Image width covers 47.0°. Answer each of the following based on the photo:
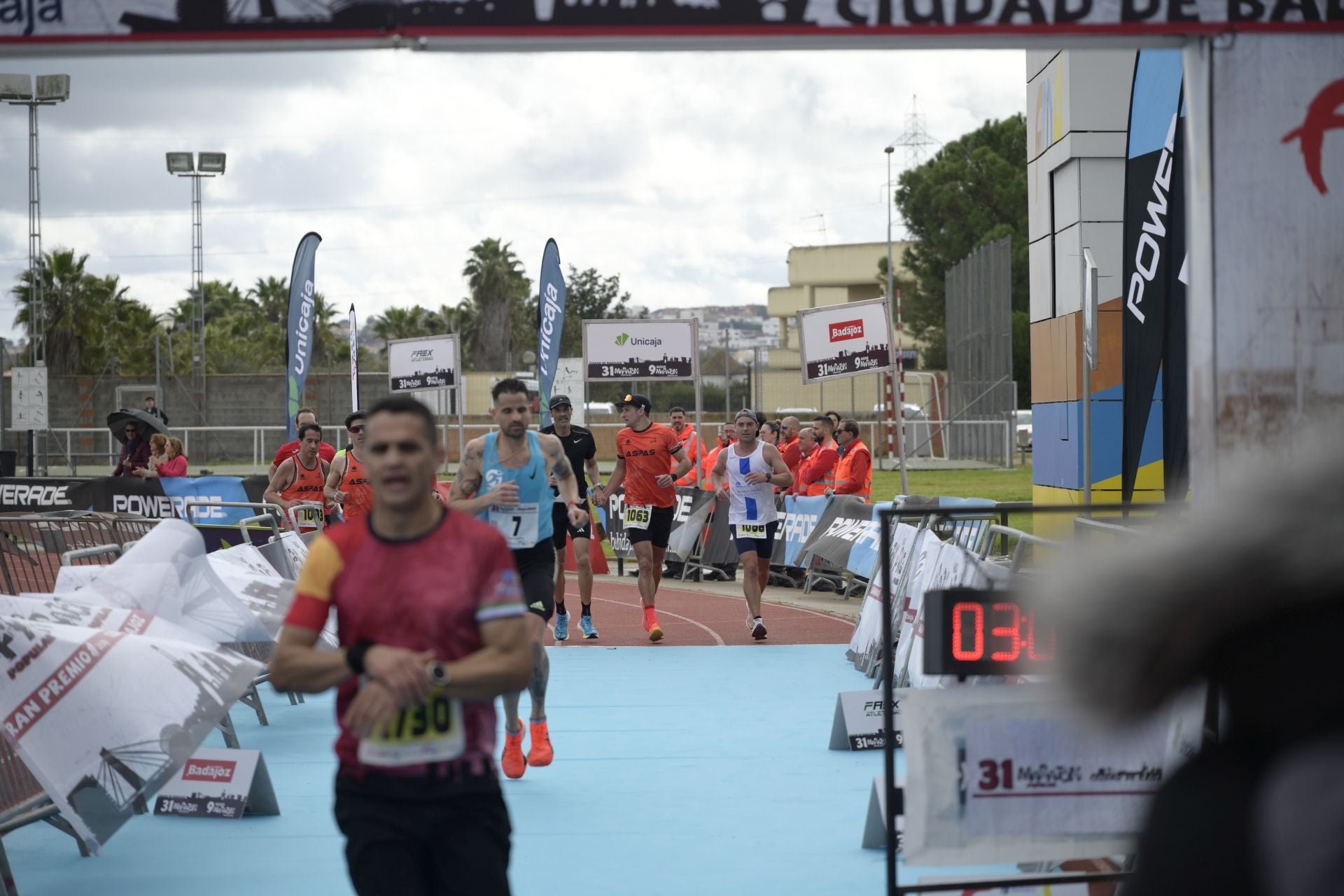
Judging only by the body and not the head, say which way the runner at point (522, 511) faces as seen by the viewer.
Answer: toward the camera

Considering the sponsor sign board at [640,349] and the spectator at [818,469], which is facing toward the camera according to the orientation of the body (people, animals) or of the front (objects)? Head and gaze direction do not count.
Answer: the sponsor sign board

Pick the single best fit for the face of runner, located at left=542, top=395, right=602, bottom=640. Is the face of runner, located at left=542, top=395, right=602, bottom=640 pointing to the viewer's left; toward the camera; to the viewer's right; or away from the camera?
toward the camera

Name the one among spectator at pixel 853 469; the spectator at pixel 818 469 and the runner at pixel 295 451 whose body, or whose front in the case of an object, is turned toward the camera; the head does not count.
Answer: the runner

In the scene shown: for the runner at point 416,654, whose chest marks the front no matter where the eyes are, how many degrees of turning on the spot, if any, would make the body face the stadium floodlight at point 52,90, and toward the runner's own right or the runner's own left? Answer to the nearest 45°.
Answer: approximately 180°

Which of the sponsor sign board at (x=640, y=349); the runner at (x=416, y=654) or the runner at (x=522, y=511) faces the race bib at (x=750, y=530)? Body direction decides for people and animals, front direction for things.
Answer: the sponsor sign board

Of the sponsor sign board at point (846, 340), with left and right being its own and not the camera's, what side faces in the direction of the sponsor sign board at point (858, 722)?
front

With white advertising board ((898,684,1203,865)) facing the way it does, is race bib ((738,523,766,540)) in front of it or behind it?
behind

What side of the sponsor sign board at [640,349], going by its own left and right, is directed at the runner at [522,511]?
front

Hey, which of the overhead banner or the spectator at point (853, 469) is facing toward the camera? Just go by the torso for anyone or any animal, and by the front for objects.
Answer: the overhead banner

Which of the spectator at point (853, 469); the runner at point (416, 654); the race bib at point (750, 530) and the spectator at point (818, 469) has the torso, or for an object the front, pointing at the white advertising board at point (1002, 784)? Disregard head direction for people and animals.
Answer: the race bib

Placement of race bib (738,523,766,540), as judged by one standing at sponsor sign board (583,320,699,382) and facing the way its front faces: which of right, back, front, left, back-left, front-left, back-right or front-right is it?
front

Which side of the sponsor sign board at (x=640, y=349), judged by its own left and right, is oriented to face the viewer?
front

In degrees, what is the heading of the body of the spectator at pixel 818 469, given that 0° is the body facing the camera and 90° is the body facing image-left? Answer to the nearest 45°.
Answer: approximately 90°

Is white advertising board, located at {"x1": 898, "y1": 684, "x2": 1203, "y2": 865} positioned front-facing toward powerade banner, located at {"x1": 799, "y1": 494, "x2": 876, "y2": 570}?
no

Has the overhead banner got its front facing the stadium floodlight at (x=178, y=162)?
no

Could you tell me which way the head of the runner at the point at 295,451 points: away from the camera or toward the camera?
toward the camera

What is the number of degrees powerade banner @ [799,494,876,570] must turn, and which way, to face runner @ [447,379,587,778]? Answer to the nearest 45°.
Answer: approximately 45° to its left

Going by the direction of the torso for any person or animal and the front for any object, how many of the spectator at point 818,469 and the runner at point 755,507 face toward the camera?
1

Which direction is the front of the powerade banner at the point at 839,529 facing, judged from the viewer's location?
facing the viewer and to the left of the viewer

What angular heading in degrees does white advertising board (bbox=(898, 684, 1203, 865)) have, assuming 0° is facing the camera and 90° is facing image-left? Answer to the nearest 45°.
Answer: approximately 0°
